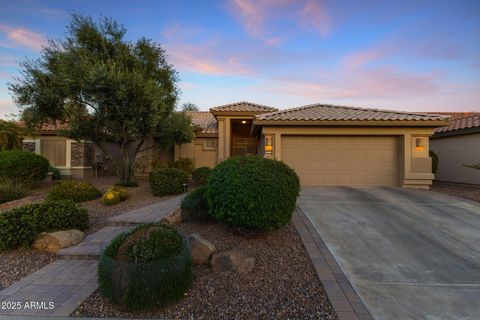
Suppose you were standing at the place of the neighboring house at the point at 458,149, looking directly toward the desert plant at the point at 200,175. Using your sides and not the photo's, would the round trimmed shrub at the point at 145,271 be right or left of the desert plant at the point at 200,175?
left

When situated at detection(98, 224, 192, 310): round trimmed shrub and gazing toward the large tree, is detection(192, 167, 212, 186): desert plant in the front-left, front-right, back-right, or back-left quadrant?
front-right

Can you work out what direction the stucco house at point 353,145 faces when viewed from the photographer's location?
facing the viewer

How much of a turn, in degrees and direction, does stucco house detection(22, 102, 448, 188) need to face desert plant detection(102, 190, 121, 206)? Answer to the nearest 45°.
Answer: approximately 90° to its right

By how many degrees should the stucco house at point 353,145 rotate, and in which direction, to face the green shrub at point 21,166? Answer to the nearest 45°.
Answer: approximately 90° to its right

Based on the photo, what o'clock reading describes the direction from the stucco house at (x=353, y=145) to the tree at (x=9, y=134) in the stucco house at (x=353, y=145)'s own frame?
The tree is roughly at 3 o'clock from the stucco house.

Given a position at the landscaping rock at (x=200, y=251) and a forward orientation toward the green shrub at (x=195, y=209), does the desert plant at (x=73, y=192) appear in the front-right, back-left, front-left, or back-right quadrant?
front-left

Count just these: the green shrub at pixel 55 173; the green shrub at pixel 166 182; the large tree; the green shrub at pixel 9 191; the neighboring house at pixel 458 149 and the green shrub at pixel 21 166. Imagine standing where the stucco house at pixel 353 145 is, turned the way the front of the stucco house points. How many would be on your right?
5

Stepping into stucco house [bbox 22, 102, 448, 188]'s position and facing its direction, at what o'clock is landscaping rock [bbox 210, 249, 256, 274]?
The landscaping rock is roughly at 1 o'clock from the stucco house.

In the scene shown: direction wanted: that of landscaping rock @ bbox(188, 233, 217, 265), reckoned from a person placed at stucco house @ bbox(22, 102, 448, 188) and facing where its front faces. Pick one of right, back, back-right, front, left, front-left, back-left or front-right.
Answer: front-right

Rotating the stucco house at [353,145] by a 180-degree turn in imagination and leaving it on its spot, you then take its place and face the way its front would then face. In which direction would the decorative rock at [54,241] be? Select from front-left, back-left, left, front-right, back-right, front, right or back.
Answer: back-left

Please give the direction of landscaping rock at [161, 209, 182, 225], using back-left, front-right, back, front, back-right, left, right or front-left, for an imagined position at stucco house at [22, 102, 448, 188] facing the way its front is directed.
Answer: front-right
